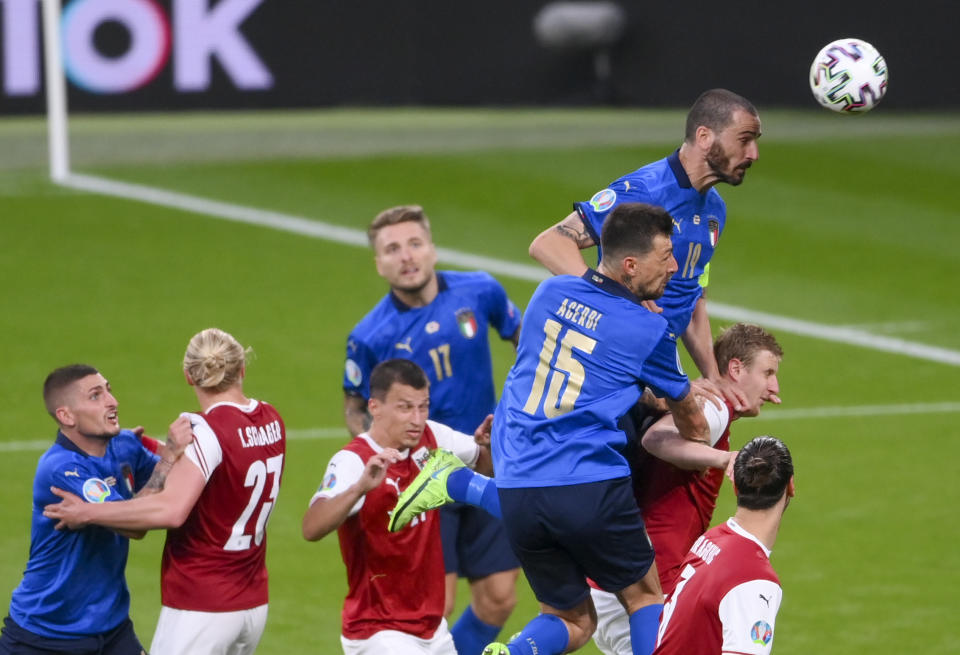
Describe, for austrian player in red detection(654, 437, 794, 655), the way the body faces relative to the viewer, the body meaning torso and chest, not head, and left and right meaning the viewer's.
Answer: facing away from the viewer and to the right of the viewer

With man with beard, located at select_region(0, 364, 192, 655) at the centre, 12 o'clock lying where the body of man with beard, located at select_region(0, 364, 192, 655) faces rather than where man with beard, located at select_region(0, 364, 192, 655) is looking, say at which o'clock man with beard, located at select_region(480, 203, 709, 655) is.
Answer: man with beard, located at select_region(480, 203, 709, 655) is roughly at 11 o'clock from man with beard, located at select_region(0, 364, 192, 655).

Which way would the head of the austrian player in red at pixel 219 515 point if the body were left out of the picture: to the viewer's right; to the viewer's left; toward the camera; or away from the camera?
away from the camera

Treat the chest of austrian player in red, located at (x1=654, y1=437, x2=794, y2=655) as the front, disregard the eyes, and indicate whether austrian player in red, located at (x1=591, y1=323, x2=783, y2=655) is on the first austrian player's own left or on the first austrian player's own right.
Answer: on the first austrian player's own left

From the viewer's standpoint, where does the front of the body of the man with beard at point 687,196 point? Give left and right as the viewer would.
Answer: facing the viewer and to the right of the viewer

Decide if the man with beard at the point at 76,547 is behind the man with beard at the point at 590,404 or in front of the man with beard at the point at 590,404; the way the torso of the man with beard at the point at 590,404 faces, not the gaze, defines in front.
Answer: behind

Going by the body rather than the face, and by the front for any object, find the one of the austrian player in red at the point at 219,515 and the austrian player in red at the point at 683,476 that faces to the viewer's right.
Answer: the austrian player in red at the point at 683,476

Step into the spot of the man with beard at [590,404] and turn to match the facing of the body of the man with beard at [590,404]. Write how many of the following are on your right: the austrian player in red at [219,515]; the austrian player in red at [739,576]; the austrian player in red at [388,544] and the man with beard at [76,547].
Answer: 1

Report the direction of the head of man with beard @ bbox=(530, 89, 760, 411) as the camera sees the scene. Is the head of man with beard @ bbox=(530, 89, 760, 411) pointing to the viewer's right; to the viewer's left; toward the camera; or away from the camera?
to the viewer's right

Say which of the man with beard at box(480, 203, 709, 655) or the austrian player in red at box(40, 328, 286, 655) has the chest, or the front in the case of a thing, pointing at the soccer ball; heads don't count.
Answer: the man with beard

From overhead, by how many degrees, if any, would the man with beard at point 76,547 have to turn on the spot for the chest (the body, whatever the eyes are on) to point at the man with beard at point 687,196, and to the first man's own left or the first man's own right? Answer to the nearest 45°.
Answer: approximately 45° to the first man's own left

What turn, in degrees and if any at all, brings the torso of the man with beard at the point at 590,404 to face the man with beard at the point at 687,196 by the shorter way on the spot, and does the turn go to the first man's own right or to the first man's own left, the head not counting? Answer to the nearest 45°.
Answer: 0° — they already face them

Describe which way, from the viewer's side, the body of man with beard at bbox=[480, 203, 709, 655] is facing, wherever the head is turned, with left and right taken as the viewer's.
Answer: facing away from the viewer and to the right of the viewer

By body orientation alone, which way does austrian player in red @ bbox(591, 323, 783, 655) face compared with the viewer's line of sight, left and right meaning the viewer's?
facing to the right of the viewer

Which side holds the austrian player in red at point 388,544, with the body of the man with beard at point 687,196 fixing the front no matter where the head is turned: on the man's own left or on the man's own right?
on the man's own right

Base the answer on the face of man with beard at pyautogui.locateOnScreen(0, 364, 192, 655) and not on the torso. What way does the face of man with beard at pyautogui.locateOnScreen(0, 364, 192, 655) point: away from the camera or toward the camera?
toward the camera
